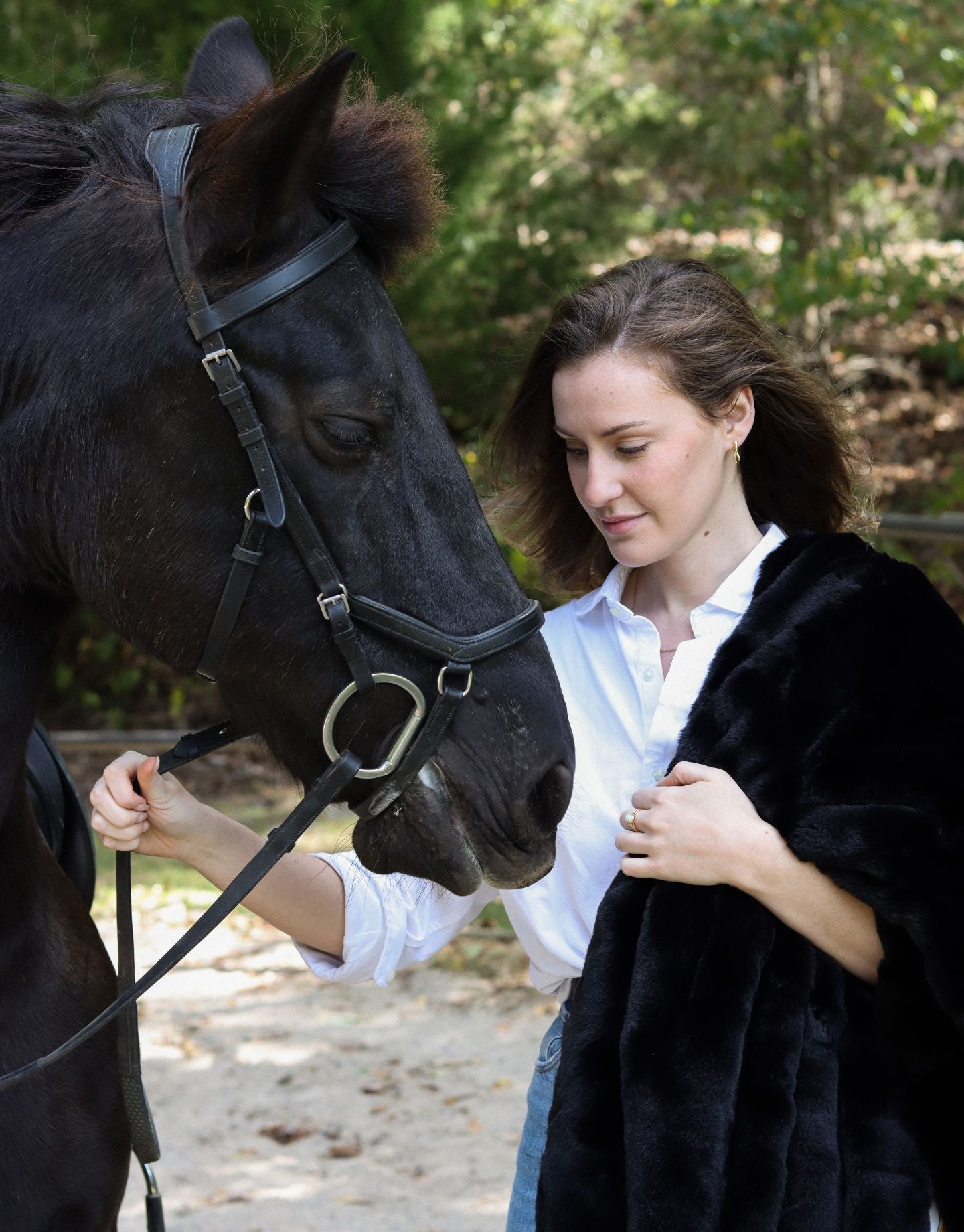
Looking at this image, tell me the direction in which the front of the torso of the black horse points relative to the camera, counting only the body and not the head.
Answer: to the viewer's right

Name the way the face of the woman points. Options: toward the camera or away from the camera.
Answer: toward the camera

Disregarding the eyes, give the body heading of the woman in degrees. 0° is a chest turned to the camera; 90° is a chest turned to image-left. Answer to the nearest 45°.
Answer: approximately 45°

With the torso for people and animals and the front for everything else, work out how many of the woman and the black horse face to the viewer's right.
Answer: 1

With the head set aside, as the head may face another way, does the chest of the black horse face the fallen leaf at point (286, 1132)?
no

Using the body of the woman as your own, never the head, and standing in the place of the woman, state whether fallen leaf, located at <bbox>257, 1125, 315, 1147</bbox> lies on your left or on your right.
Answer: on your right
